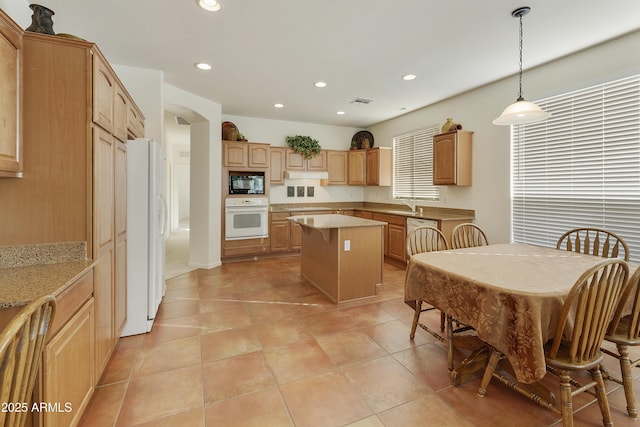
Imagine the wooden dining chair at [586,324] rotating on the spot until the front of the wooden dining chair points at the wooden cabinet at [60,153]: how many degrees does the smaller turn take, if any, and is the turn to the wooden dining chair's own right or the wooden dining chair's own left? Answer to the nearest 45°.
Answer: approximately 90° to the wooden dining chair's own left

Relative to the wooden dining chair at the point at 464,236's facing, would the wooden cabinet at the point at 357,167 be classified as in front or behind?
behind

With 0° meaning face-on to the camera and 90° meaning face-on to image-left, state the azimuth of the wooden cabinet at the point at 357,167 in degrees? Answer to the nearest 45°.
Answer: approximately 0°

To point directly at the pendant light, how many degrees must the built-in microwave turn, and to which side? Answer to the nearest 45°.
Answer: approximately 45° to its left

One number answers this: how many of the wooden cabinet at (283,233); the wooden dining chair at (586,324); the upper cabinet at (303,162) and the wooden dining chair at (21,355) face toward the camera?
2

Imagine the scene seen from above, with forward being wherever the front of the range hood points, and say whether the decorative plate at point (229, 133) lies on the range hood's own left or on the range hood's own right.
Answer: on the range hood's own right

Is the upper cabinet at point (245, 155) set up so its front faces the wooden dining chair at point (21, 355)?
yes

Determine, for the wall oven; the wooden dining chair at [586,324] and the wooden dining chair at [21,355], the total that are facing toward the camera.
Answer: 1

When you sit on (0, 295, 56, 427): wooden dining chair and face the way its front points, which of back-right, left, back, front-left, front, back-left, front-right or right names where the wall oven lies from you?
right

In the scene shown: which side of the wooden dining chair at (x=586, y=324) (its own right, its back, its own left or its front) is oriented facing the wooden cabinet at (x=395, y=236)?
front
